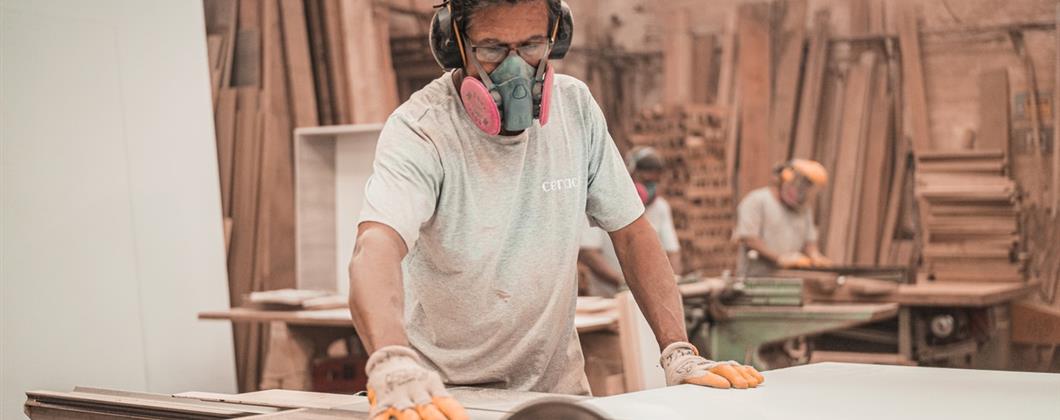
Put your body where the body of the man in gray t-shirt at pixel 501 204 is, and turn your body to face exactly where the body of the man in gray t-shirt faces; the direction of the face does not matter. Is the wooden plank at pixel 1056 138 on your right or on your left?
on your left

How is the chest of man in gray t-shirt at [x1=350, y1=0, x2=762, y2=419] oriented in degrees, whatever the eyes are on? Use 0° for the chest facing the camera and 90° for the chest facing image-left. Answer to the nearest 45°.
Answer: approximately 315°

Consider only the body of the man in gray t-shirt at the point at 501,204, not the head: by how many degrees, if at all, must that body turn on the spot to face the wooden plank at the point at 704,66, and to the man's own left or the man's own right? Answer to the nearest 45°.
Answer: approximately 135° to the man's own left

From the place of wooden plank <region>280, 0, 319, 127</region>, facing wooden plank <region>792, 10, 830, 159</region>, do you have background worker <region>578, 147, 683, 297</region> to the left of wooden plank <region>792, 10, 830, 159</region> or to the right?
right

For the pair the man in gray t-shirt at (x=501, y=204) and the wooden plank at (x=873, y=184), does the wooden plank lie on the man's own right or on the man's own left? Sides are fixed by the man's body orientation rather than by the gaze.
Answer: on the man's own left

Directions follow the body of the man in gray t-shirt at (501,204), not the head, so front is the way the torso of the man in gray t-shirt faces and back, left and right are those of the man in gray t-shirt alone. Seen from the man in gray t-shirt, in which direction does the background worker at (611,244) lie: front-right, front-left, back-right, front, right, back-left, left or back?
back-left

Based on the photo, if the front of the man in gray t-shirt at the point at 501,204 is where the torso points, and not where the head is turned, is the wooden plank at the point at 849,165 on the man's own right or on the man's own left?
on the man's own left

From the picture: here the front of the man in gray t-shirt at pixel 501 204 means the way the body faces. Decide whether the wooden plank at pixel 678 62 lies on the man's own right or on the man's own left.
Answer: on the man's own left

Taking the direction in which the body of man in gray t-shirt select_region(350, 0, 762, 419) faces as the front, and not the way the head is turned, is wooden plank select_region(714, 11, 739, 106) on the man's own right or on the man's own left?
on the man's own left
